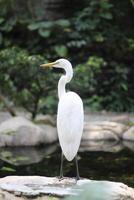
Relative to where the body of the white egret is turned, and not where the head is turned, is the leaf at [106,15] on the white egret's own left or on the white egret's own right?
on the white egret's own right

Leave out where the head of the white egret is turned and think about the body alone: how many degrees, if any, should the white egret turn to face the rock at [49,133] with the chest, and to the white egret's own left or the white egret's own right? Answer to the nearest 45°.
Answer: approximately 45° to the white egret's own right

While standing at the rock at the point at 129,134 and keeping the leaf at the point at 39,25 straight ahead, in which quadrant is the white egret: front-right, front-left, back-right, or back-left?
back-left

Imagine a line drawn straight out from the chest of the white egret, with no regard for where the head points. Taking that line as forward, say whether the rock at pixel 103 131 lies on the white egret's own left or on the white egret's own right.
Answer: on the white egret's own right

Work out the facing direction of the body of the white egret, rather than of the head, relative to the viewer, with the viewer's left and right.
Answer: facing away from the viewer and to the left of the viewer

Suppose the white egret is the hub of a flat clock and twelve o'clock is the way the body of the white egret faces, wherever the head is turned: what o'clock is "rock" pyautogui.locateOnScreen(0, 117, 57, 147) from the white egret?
The rock is roughly at 1 o'clock from the white egret.
